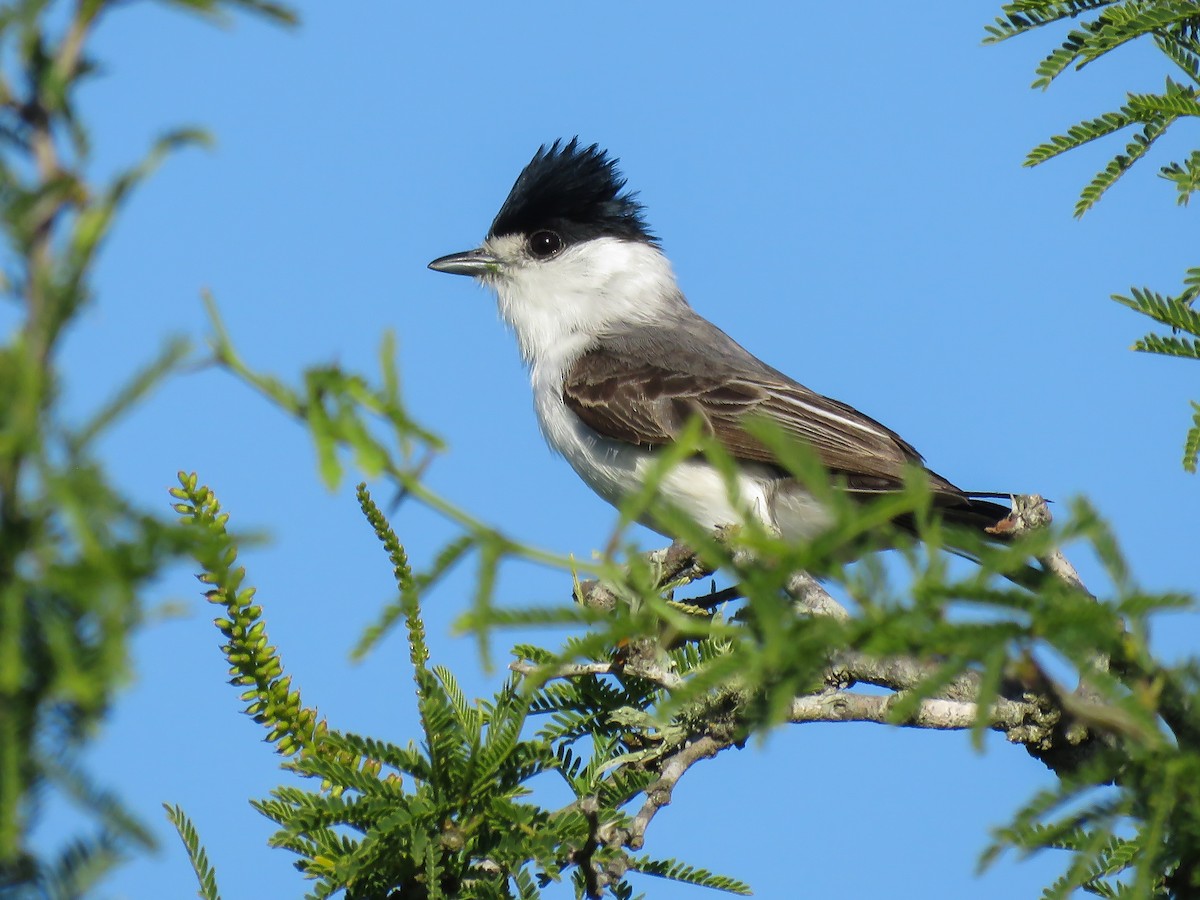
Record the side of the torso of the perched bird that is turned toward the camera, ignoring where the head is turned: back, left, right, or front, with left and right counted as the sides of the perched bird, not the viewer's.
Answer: left

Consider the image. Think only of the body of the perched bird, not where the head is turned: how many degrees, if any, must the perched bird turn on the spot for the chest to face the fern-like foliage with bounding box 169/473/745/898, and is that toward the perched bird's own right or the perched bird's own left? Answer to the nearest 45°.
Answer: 0° — it already faces it

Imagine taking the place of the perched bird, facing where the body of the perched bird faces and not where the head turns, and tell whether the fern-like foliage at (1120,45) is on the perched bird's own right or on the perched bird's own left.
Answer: on the perched bird's own left

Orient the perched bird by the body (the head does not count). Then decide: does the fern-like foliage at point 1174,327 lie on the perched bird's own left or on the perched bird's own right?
on the perched bird's own left
